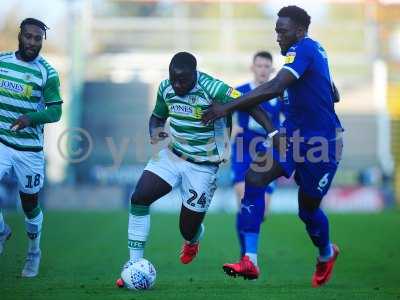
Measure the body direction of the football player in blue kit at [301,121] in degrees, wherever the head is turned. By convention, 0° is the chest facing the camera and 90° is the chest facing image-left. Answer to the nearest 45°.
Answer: approximately 90°

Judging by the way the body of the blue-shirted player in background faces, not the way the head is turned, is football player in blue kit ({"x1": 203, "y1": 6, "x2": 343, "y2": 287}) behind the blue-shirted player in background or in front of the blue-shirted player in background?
in front

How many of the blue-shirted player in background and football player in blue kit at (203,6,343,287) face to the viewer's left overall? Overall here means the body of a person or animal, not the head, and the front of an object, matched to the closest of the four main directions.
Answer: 1

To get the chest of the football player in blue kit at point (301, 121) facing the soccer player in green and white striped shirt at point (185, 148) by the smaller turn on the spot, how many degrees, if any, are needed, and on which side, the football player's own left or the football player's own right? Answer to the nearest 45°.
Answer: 0° — they already face them

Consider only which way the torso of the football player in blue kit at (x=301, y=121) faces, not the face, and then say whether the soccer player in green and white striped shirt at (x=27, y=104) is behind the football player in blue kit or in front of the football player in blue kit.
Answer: in front

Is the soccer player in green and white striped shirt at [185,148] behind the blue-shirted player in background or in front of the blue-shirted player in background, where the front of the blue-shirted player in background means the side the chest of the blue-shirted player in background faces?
in front

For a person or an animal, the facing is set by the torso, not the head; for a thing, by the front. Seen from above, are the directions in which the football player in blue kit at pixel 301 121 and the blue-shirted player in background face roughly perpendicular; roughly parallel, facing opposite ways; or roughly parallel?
roughly perpendicular

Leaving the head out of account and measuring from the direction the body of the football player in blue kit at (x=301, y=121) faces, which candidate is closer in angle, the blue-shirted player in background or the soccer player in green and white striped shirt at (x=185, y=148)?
the soccer player in green and white striped shirt

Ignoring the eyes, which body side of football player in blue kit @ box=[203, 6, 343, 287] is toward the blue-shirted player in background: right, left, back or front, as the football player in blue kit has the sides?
right
